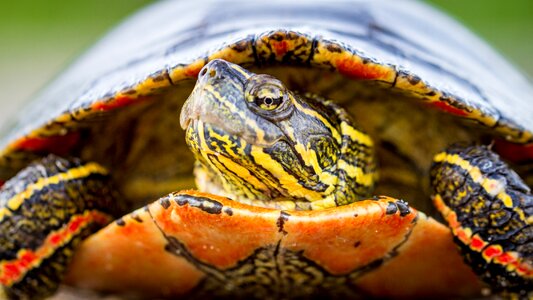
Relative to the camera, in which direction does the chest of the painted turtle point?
toward the camera
